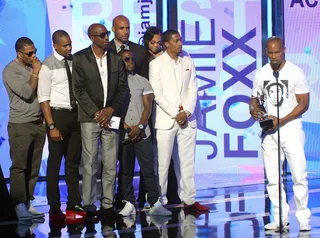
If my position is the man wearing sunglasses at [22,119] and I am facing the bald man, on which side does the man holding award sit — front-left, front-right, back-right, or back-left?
front-right

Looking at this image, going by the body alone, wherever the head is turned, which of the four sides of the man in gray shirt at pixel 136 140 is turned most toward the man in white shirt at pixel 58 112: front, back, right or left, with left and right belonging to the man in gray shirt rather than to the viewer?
right

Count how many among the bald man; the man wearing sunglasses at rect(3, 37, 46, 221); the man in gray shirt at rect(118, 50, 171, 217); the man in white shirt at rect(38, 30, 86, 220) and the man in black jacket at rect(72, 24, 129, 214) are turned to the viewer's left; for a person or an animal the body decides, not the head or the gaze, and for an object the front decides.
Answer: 0

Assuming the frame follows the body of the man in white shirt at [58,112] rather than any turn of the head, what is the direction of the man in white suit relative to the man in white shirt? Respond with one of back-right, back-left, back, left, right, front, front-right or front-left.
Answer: front-left

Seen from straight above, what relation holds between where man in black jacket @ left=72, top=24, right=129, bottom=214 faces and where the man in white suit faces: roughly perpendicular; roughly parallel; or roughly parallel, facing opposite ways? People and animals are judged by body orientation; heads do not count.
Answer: roughly parallel

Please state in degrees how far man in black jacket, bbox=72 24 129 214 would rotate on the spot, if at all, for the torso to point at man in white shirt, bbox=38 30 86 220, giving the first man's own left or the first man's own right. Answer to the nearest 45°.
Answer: approximately 135° to the first man's own right

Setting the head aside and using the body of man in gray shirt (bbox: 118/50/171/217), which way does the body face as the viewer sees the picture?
toward the camera

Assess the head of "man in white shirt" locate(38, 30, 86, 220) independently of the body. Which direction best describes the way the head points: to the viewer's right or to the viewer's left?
to the viewer's right

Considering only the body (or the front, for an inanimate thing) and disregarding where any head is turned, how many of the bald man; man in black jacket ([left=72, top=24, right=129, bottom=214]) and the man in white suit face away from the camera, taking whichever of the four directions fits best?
0

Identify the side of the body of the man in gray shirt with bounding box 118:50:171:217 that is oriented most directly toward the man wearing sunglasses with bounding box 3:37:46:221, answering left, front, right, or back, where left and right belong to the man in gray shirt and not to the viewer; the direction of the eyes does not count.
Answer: right

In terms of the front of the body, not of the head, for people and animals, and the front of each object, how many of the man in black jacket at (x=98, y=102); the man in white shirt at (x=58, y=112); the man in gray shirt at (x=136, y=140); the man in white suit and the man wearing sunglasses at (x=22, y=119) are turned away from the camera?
0
